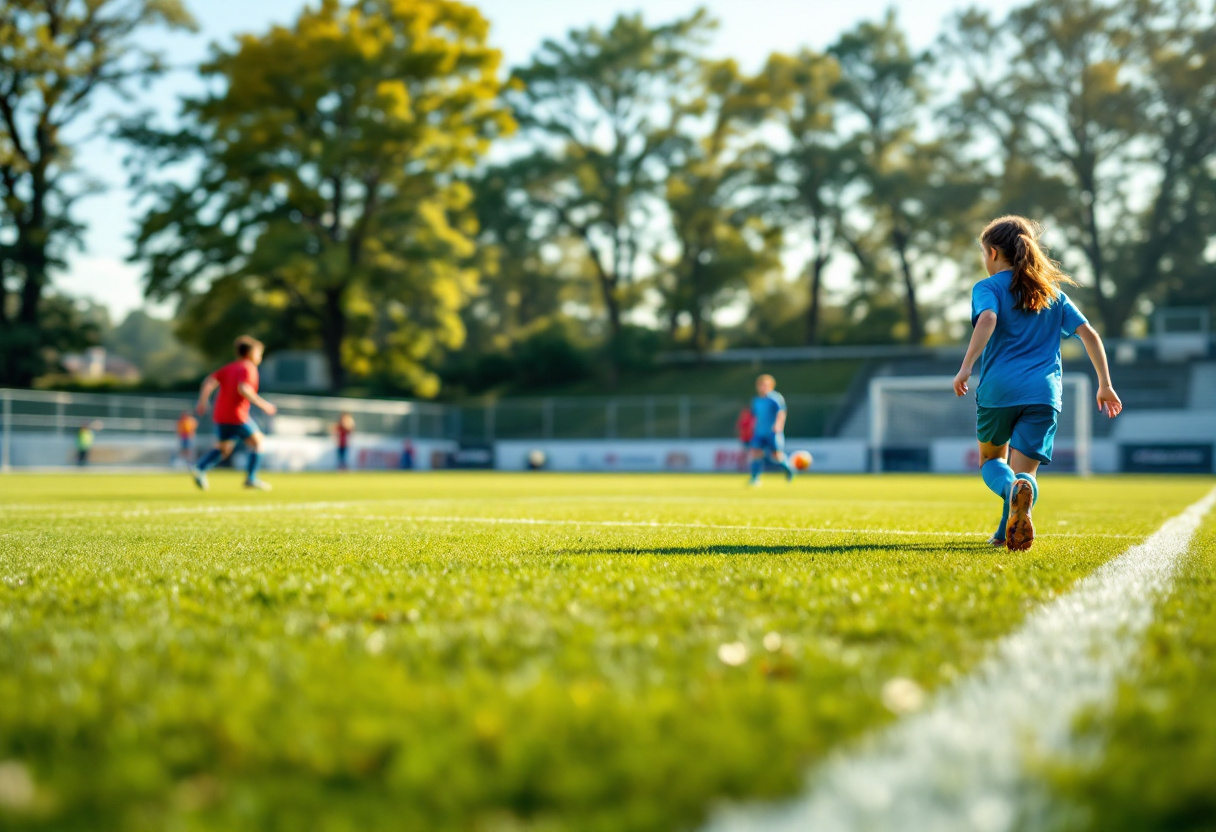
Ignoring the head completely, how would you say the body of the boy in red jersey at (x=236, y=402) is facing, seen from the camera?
to the viewer's right

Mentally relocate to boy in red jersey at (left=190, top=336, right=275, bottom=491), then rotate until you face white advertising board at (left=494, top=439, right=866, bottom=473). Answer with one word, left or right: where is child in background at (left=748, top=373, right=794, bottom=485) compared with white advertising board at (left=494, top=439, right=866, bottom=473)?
right

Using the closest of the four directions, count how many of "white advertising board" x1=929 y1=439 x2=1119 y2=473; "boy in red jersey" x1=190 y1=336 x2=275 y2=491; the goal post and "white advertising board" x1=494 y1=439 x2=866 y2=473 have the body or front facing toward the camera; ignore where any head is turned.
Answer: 3

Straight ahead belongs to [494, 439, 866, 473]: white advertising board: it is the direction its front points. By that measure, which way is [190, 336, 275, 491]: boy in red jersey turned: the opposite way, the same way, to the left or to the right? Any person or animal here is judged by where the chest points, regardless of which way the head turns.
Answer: to the left

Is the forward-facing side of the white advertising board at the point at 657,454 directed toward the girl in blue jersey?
yes

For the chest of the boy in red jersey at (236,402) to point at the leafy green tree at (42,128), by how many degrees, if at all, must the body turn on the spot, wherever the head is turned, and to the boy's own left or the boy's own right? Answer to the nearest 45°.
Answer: approximately 90° to the boy's own left

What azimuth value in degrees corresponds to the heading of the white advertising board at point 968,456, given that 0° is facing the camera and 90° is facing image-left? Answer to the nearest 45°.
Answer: approximately 0°

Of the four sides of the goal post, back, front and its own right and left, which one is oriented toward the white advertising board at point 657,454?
right

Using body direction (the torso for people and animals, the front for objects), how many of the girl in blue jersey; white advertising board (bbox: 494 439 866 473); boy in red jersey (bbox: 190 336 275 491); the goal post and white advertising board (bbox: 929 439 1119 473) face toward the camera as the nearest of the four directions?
3
